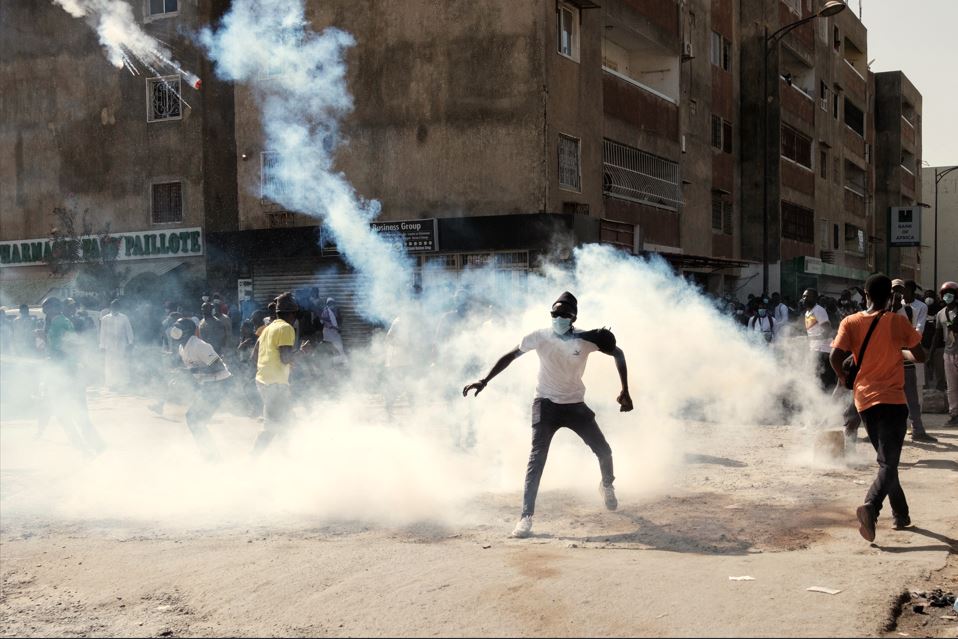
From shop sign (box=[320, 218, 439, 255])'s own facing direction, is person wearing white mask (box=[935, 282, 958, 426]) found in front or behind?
in front

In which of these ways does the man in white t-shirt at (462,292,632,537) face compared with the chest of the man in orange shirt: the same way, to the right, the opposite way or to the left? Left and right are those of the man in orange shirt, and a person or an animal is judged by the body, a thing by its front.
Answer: the opposite way

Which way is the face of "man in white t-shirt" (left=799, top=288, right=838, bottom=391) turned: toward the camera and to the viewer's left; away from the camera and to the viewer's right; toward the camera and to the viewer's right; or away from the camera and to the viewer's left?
toward the camera and to the viewer's left

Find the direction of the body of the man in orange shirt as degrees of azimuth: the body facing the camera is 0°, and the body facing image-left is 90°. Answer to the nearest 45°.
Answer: approximately 180°

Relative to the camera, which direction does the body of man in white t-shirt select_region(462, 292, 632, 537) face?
toward the camera

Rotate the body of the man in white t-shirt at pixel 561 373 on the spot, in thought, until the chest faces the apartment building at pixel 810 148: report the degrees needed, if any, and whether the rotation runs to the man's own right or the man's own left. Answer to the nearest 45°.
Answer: approximately 180°

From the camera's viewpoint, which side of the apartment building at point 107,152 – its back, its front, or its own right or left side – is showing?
front

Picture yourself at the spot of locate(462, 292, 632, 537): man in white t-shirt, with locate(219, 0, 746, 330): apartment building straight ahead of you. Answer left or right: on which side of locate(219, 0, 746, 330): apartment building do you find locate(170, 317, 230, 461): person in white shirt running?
left

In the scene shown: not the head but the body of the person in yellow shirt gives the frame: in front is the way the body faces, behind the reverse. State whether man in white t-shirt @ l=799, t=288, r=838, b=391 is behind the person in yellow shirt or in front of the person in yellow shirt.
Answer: in front

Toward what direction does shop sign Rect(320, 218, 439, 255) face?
toward the camera

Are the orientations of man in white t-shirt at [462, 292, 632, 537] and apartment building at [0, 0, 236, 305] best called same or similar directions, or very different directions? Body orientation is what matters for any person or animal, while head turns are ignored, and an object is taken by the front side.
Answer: same or similar directions

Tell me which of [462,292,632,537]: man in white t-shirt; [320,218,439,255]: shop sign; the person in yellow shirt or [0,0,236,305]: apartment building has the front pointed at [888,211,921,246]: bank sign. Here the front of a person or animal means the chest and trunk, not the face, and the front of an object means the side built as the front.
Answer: the person in yellow shirt

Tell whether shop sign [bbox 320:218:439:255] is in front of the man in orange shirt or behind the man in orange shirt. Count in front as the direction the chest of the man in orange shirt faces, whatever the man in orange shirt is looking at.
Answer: in front

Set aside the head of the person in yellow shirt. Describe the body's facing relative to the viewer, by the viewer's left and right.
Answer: facing away from the viewer and to the right of the viewer

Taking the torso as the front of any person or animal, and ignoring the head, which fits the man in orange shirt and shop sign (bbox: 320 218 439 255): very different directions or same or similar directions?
very different directions

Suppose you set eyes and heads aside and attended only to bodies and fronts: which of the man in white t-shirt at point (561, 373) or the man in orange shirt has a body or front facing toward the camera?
the man in white t-shirt

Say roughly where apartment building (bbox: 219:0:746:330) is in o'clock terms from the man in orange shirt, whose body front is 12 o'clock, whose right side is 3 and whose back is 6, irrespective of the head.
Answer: The apartment building is roughly at 11 o'clock from the man in orange shirt.
